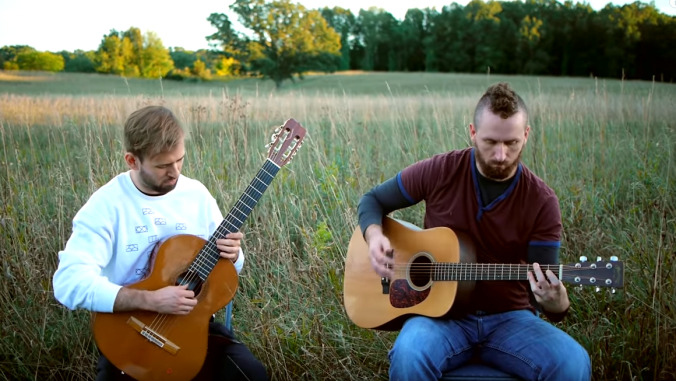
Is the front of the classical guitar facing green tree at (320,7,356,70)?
no

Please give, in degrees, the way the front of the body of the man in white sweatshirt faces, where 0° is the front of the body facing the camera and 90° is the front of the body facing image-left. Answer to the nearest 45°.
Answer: approximately 315°

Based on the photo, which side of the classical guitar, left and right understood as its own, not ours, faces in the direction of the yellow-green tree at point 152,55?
back

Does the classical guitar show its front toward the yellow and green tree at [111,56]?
no

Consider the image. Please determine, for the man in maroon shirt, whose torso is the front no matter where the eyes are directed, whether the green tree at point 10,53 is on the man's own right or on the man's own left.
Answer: on the man's own right

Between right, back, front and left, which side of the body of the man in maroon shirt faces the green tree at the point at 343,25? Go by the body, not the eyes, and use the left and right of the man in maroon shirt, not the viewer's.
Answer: back

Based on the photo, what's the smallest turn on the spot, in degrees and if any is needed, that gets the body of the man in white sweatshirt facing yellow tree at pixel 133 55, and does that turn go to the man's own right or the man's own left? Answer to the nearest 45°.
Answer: approximately 135° to the man's own left

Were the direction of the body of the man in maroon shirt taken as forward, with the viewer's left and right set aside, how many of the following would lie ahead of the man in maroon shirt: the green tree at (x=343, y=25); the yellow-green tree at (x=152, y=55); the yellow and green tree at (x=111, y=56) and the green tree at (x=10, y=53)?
0

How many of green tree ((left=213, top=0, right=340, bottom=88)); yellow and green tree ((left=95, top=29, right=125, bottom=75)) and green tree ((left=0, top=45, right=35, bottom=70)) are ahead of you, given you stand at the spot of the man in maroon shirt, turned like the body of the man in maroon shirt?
0

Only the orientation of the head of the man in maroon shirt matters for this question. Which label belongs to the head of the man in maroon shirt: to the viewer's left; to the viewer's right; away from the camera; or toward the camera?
toward the camera

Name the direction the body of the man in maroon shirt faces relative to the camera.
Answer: toward the camera

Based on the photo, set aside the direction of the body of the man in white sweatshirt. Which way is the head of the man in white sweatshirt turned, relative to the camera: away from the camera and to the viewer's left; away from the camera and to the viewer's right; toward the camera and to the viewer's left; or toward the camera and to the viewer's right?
toward the camera and to the viewer's right

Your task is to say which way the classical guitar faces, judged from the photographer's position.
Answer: facing the viewer

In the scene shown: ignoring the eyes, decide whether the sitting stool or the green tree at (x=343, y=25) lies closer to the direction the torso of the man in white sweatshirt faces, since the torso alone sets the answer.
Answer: the sitting stool

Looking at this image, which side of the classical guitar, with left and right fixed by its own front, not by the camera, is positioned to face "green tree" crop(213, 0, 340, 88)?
back

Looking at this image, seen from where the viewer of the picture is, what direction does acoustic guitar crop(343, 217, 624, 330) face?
facing the viewer and to the left of the viewer

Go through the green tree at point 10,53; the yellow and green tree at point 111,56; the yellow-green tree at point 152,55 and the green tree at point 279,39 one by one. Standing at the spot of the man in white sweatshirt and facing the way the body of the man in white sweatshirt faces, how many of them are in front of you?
0

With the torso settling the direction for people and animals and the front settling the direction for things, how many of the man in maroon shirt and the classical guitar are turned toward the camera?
2
